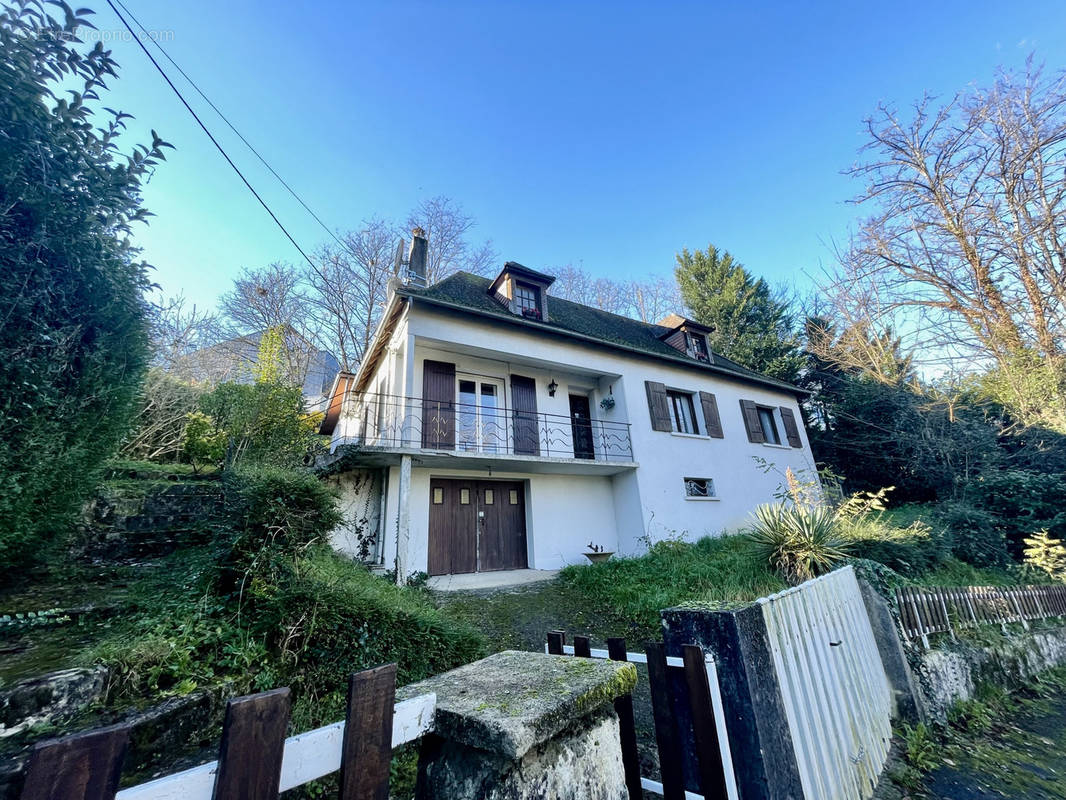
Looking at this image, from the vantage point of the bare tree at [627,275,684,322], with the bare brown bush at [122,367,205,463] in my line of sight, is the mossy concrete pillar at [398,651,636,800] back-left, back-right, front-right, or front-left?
front-left

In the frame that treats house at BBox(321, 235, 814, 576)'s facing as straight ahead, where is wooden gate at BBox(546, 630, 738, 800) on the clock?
The wooden gate is roughly at 1 o'clock from the house.

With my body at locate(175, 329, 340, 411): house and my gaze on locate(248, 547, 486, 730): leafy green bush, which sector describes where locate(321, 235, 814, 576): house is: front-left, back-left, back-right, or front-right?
front-left

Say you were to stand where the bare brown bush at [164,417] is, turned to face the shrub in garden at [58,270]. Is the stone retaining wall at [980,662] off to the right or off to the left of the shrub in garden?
left

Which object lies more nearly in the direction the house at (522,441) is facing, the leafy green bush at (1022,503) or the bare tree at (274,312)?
the leafy green bush

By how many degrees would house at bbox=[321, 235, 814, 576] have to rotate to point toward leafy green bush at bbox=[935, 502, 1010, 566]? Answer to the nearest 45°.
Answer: approximately 45° to its left

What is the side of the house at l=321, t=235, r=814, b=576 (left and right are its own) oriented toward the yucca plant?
front

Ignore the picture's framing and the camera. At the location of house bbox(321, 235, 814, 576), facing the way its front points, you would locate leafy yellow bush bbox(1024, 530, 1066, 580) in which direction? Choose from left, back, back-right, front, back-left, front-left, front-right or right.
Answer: front-left

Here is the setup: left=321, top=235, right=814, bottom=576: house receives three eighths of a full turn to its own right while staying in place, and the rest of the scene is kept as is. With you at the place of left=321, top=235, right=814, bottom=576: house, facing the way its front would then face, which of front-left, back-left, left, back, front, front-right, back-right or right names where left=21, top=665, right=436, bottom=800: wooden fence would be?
left

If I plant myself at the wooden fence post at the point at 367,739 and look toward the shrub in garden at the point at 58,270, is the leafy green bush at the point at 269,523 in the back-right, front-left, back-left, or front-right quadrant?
front-right

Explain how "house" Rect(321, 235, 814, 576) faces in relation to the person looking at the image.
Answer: facing the viewer and to the right of the viewer

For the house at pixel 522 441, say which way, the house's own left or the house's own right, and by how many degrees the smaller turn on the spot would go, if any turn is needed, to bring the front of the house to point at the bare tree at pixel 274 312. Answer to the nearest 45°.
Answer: approximately 135° to the house's own right

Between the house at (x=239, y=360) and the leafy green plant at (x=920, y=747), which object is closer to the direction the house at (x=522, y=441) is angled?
the leafy green plant

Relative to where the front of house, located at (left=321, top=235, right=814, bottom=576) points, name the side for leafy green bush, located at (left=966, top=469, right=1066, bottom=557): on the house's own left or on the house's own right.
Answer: on the house's own left

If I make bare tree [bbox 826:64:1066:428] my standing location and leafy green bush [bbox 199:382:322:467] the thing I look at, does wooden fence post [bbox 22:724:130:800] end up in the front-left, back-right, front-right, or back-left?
front-left

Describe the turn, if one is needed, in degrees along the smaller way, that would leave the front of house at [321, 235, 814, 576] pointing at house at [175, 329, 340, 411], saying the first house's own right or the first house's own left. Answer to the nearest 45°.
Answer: approximately 135° to the first house's own right

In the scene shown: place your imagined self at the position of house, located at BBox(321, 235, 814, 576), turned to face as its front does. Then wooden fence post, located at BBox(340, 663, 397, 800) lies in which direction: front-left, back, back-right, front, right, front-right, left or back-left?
front-right

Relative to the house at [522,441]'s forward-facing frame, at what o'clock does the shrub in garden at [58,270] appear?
The shrub in garden is roughly at 2 o'clock from the house.
